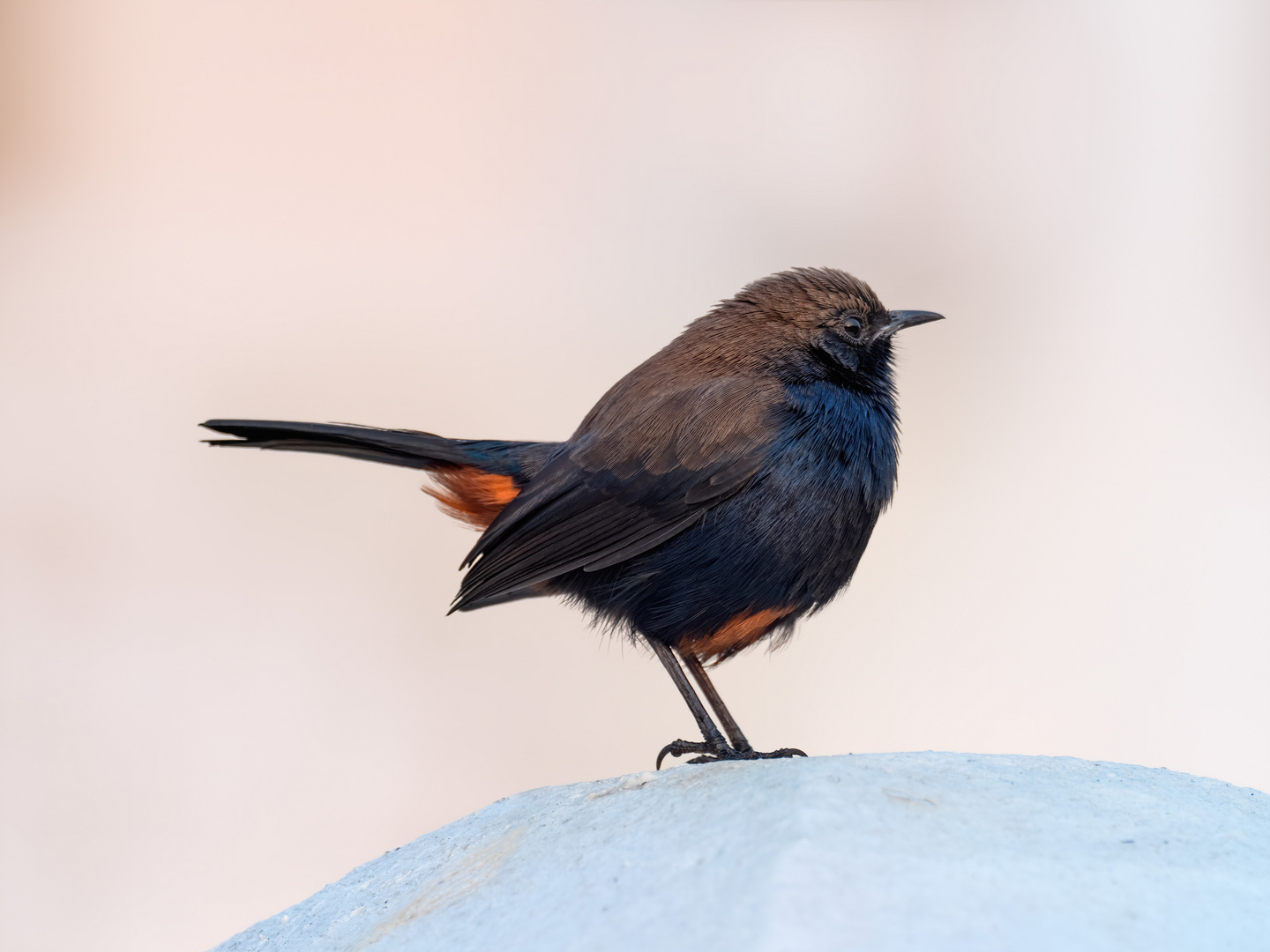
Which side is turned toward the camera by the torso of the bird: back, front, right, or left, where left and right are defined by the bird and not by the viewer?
right
